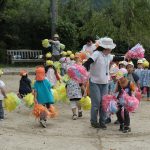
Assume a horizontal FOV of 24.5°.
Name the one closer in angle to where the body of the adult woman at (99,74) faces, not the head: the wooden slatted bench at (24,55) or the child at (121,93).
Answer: the child
